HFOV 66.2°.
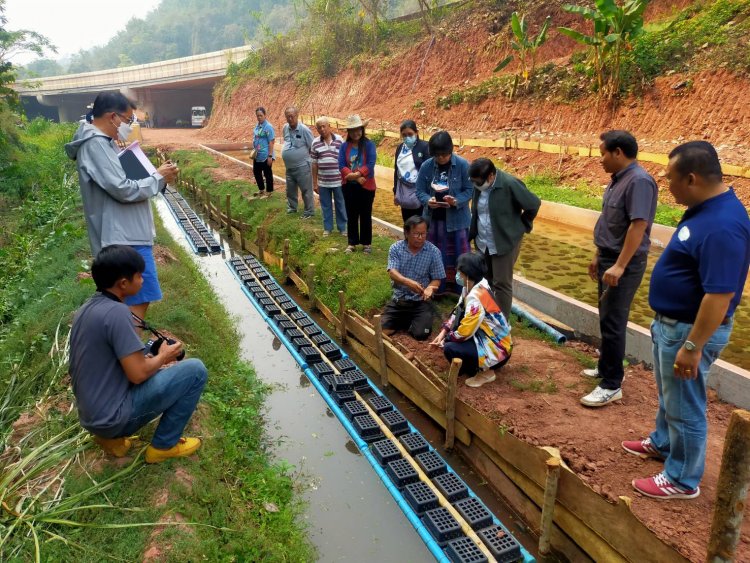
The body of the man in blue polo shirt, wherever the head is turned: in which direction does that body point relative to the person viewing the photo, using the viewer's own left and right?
facing to the left of the viewer

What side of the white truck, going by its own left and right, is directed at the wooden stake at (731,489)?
front

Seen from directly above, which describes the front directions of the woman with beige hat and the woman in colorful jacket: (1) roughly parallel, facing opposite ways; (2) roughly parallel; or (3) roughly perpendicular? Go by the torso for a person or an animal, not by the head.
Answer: roughly perpendicular

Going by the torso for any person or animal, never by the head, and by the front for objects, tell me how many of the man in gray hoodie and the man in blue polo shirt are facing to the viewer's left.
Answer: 1

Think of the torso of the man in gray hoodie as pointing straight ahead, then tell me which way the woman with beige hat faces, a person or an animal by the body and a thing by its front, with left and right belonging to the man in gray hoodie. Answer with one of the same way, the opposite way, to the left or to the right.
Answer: to the right

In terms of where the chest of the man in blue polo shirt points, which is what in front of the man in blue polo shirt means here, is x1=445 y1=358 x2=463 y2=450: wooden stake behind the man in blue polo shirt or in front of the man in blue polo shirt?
in front

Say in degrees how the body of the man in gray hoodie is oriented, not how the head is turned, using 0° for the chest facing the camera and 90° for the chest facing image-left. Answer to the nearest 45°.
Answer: approximately 270°

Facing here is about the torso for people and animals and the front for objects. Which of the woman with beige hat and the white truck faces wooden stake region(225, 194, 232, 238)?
the white truck

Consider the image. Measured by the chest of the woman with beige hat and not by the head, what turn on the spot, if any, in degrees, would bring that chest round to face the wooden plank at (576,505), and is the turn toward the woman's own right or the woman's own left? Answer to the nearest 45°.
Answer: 0° — they already face it

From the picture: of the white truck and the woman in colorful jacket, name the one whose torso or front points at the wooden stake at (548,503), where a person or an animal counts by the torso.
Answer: the white truck

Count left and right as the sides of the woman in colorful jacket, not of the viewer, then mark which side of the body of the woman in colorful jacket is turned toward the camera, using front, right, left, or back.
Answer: left

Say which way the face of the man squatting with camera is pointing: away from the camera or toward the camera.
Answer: away from the camera

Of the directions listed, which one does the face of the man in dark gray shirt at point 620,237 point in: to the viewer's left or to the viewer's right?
to the viewer's left

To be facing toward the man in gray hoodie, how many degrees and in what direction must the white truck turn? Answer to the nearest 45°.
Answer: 0° — it already faces them

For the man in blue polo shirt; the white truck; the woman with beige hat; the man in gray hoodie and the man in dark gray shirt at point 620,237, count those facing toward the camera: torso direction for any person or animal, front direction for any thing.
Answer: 2

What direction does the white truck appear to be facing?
toward the camera

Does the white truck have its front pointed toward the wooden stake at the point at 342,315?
yes

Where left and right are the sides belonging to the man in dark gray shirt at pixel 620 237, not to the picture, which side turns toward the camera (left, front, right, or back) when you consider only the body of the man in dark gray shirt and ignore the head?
left

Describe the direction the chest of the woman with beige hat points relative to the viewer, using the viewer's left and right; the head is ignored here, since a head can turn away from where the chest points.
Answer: facing the viewer
